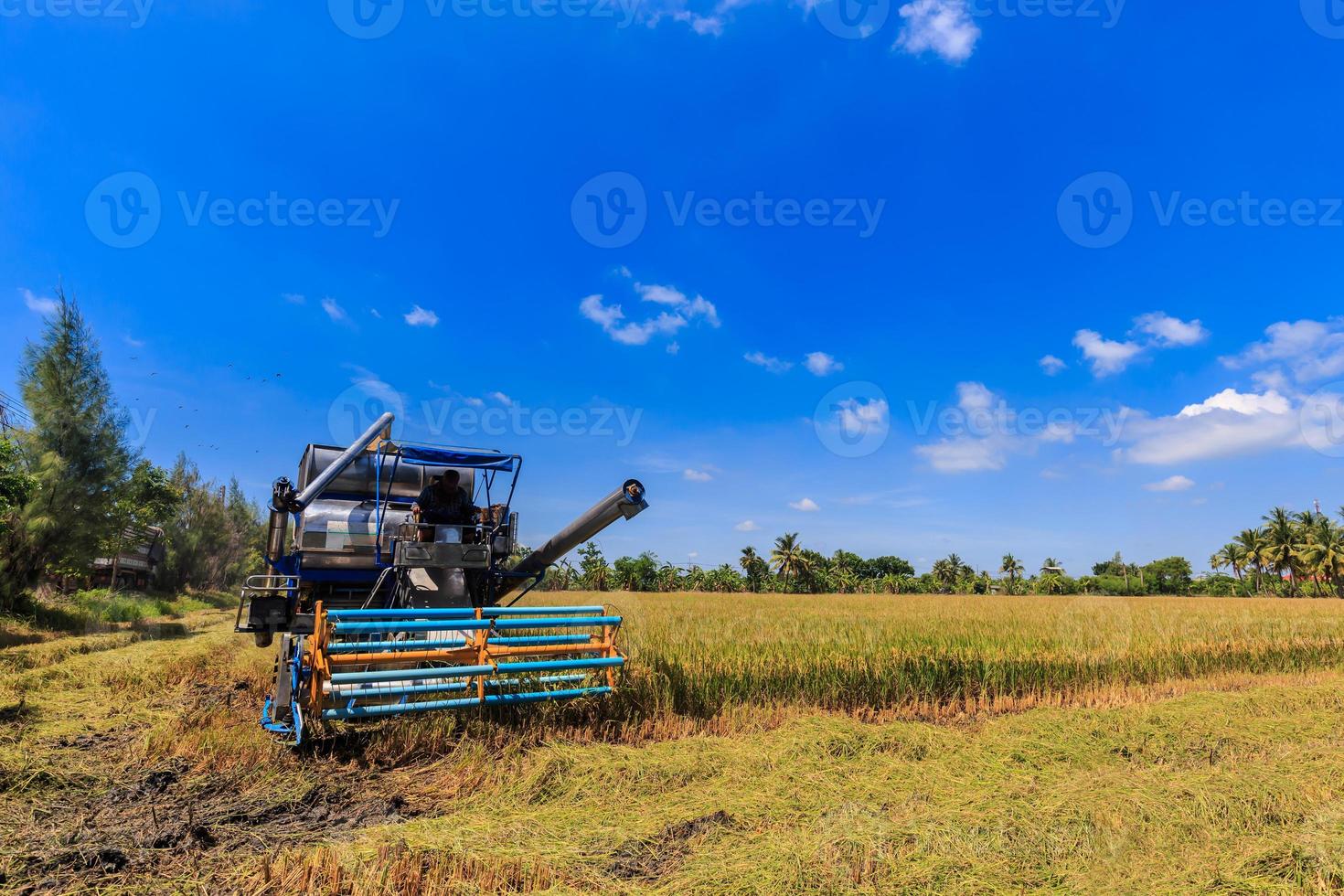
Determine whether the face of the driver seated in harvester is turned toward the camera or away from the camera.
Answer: toward the camera

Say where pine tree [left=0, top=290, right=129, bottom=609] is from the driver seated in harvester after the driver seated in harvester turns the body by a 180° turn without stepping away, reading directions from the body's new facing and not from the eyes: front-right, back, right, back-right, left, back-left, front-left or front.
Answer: front-left

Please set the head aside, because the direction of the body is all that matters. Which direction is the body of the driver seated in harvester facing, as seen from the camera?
toward the camera
